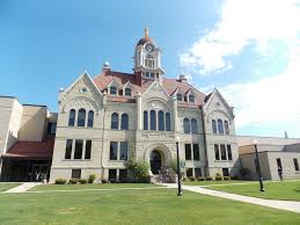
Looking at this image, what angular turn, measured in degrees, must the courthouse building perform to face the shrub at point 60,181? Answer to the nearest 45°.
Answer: approximately 45° to its right

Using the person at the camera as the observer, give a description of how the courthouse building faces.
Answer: facing the viewer
